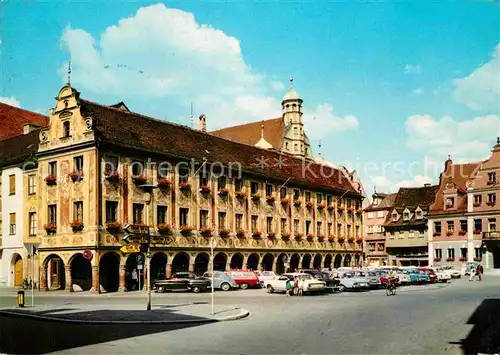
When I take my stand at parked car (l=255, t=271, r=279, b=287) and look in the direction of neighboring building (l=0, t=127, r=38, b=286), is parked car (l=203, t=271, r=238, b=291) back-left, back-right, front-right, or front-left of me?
front-left

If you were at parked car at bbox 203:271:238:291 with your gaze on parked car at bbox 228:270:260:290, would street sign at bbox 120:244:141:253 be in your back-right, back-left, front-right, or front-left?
back-right

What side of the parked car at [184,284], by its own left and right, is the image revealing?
left

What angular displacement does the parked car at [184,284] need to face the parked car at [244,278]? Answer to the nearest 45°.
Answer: approximately 135° to its right

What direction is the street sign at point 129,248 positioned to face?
toward the camera

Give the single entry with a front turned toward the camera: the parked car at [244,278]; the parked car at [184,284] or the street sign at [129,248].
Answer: the street sign

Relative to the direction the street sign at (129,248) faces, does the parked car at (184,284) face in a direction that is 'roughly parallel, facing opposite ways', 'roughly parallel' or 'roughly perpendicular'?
roughly perpendicular

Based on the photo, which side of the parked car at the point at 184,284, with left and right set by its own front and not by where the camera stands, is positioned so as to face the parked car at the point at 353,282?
back
